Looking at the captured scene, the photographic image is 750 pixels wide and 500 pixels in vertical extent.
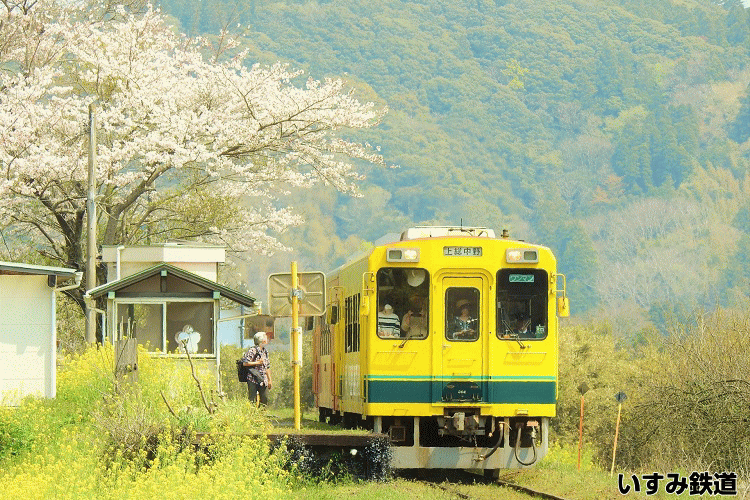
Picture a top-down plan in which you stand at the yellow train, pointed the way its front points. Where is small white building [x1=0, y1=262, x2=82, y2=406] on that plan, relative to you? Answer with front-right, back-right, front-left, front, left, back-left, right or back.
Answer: back-right

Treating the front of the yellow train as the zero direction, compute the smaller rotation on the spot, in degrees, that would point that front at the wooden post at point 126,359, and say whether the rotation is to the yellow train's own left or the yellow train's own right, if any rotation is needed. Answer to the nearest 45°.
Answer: approximately 90° to the yellow train's own right

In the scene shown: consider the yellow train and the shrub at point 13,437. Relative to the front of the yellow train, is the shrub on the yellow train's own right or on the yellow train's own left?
on the yellow train's own right

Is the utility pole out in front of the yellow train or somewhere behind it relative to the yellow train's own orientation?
behind

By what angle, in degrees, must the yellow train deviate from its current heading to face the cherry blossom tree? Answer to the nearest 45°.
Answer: approximately 135° to its right

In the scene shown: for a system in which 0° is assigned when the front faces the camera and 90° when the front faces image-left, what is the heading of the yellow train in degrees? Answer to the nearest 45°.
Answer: approximately 0°
